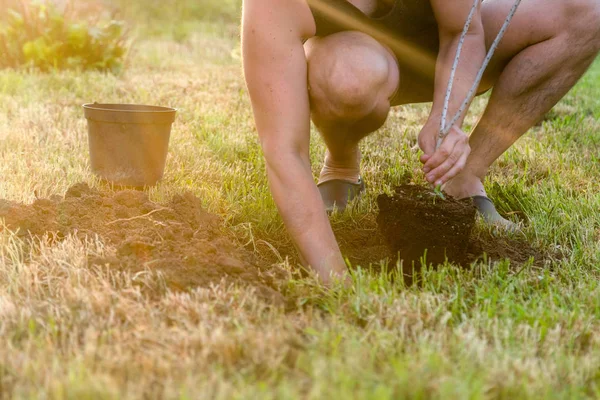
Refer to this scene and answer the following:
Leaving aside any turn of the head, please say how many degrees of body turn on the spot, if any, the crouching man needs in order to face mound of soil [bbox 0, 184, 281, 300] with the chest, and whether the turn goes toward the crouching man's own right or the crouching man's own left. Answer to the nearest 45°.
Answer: approximately 45° to the crouching man's own right

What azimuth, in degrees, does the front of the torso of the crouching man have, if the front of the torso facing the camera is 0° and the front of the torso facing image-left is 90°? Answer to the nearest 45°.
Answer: approximately 0°

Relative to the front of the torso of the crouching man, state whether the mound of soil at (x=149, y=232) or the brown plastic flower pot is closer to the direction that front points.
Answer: the mound of soil

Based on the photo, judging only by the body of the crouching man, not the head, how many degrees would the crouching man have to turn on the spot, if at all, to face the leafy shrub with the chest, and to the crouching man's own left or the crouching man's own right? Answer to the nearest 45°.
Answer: approximately 135° to the crouching man's own right

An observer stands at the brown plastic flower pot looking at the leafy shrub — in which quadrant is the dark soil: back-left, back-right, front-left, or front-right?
back-right
